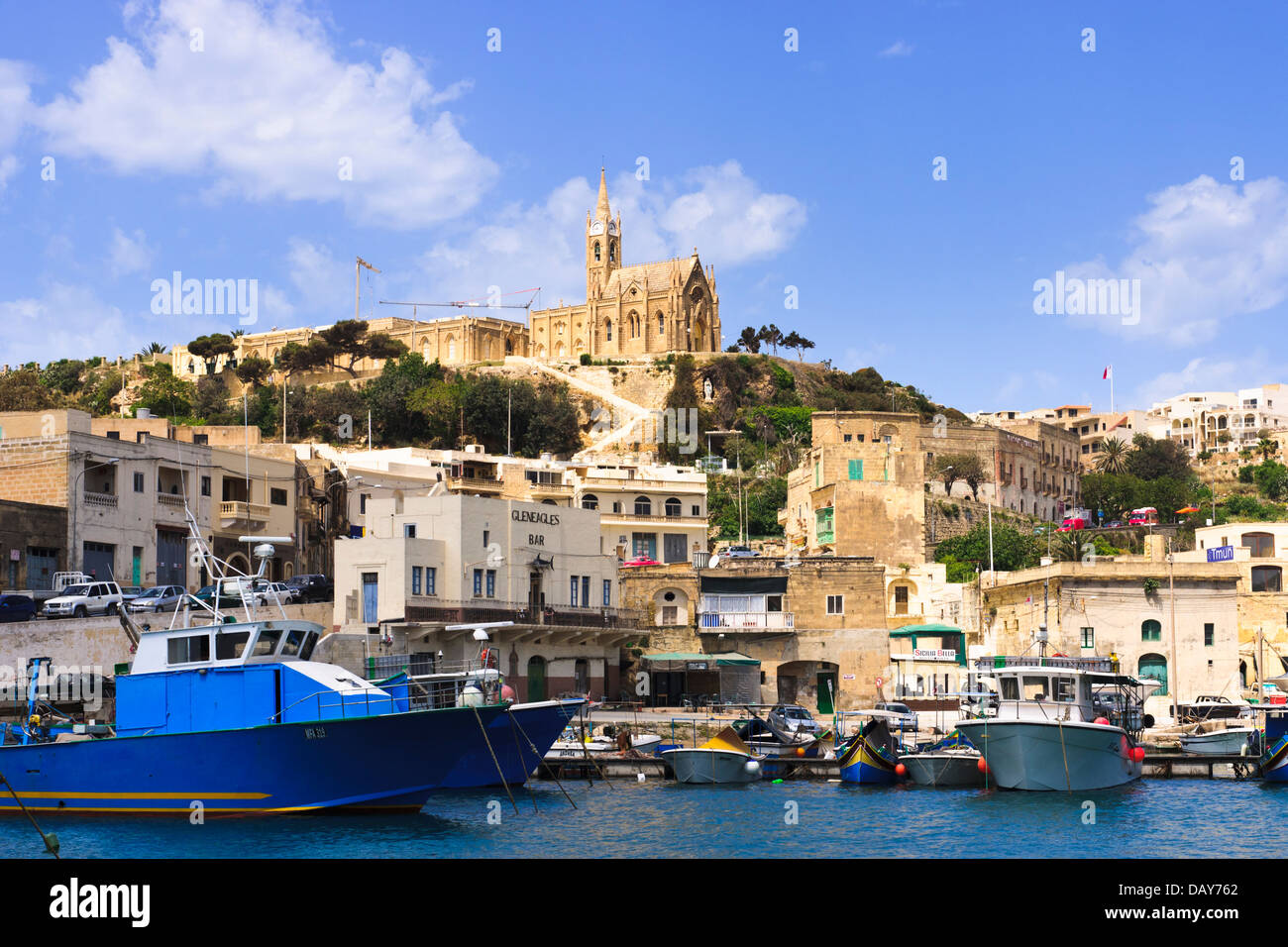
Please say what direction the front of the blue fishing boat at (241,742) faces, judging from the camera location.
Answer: facing to the right of the viewer

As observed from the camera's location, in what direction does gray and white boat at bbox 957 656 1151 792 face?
facing the viewer and to the left of the viewer

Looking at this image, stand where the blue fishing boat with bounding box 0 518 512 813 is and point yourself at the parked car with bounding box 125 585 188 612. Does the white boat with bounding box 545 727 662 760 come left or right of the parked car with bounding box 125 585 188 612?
right

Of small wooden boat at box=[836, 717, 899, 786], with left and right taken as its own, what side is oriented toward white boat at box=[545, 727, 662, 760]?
right

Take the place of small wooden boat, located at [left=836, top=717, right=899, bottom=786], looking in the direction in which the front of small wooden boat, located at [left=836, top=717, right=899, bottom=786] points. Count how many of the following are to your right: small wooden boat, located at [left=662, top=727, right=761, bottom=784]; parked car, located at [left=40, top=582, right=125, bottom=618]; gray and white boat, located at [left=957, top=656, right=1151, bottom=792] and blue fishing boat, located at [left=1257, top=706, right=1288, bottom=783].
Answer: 2

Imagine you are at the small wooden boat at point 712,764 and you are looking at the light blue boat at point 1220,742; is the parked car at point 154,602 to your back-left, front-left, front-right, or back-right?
back-left

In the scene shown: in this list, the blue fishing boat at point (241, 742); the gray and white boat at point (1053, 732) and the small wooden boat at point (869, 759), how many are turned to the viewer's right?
1

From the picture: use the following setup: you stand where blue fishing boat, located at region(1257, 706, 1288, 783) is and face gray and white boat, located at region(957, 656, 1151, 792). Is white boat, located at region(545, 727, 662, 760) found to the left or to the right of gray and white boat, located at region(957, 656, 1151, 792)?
right

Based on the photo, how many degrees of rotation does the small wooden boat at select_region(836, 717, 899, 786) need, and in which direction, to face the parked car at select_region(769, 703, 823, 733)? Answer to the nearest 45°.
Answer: approximately 180°

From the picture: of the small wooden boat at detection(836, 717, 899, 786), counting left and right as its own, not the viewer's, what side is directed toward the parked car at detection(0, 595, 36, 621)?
right

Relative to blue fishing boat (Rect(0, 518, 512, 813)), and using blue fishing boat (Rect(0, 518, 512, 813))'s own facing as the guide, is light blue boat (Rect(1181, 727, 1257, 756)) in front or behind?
in front
